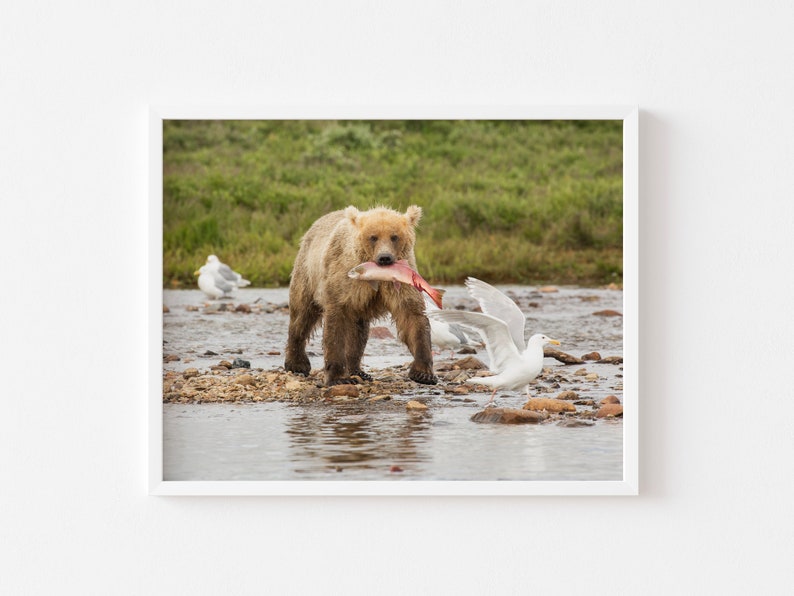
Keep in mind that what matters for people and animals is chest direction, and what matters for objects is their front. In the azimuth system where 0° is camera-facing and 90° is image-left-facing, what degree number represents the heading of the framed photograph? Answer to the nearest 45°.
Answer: approximately 0°
